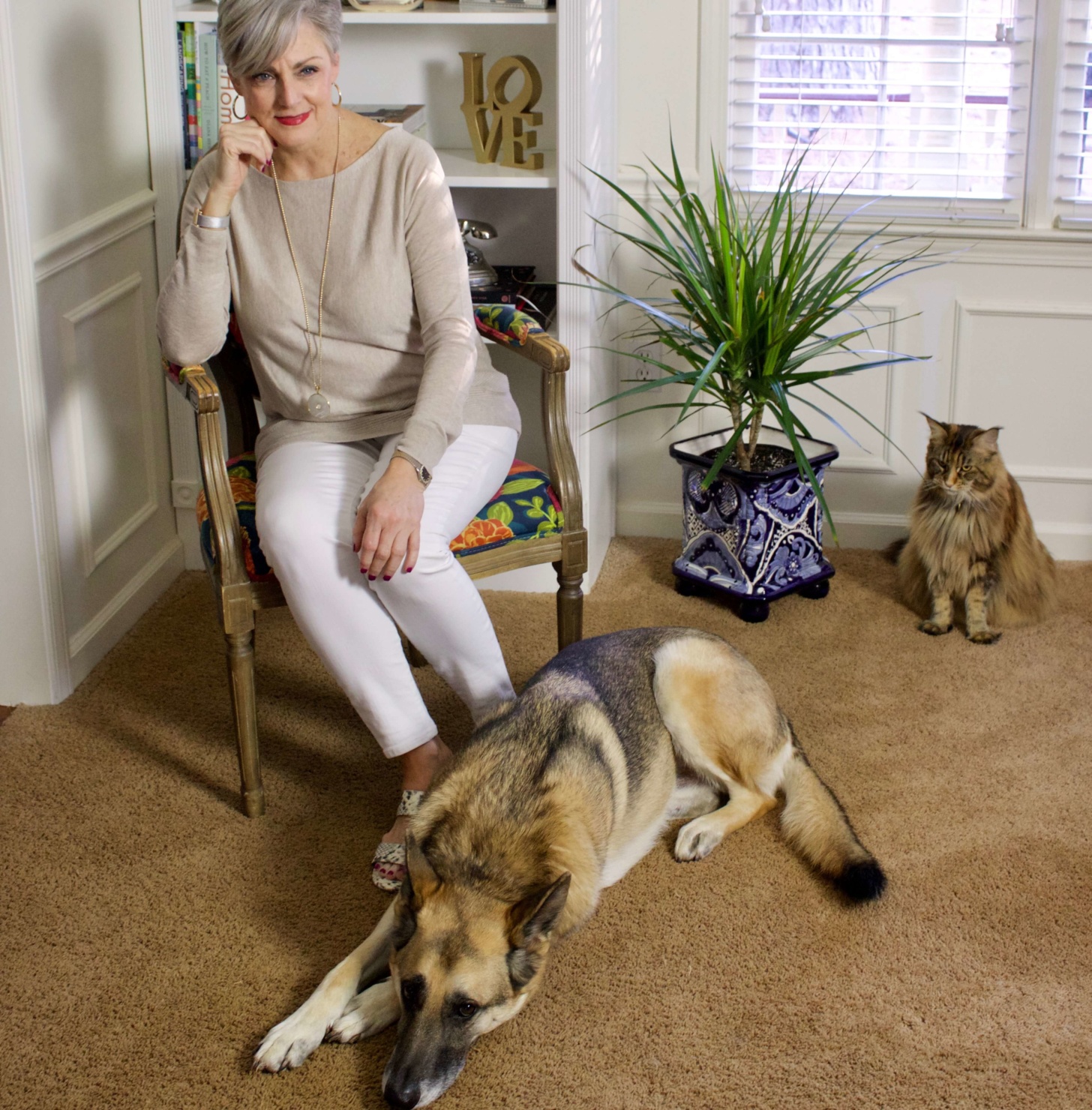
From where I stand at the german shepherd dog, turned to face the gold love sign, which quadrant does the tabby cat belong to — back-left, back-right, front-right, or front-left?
front-right

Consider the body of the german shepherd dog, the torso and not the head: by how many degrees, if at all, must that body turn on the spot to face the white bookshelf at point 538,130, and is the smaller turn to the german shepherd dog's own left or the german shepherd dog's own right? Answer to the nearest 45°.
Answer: approximately 135° to the german shepherd dog's own right

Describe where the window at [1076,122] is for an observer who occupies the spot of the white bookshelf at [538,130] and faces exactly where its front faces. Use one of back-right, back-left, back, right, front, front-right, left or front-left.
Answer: left

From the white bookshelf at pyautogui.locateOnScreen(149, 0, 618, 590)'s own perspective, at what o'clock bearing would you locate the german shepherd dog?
The german shepherd dog is roughly at 12 o'clock from the white bookshelf.

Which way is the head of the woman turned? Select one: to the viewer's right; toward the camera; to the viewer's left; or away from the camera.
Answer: toward the camera

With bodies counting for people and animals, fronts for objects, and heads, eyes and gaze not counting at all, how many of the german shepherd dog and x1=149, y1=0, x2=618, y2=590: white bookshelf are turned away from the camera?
0

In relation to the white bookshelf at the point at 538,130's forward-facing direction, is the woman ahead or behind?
ahead

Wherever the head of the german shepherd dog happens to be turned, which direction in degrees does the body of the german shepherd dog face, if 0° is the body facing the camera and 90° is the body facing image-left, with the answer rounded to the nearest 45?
approximately 45°

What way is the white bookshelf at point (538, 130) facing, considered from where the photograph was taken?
facing the viewer

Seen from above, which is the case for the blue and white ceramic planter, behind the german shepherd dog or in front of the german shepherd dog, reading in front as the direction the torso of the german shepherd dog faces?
behind

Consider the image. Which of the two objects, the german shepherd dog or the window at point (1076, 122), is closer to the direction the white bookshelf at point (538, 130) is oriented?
the german shepherd dog
